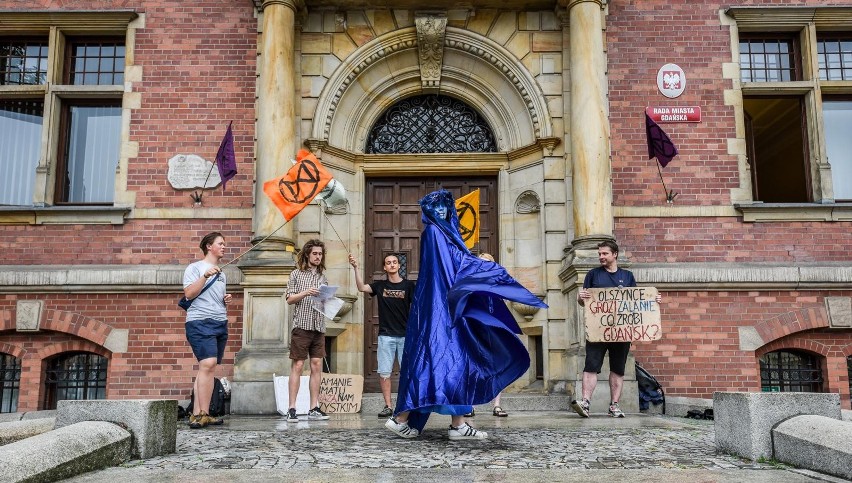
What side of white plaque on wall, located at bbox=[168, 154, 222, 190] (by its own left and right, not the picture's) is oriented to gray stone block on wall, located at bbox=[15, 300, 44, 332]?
right

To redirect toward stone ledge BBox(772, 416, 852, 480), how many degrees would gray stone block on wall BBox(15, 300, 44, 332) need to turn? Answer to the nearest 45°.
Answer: approximately 45° to its left

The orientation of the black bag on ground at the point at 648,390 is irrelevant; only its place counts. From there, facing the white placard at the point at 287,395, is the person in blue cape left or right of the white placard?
left

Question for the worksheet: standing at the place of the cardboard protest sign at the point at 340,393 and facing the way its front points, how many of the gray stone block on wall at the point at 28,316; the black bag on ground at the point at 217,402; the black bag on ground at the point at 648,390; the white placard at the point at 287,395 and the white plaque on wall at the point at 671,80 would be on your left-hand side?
2

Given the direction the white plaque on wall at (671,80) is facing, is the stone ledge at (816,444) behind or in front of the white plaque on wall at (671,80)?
in front

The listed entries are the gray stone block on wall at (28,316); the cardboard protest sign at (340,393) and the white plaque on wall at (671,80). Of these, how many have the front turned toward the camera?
3

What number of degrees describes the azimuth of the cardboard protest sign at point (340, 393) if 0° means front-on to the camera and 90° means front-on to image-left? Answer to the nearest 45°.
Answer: approximately 0°

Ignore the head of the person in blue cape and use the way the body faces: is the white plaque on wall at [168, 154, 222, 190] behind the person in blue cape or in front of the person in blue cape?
behind
